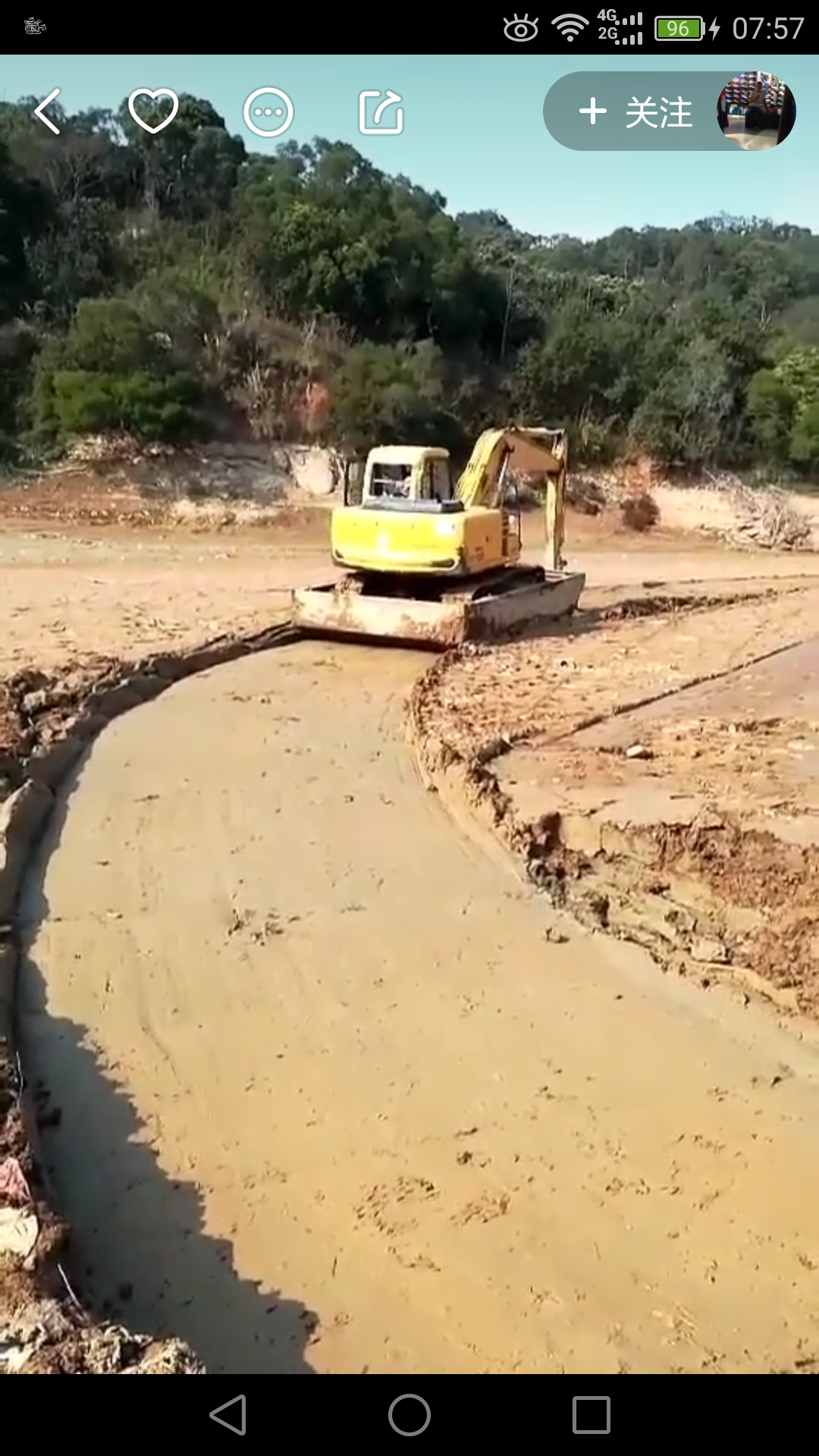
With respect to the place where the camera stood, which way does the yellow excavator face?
facing away from the viewer and to the right of the viewer
